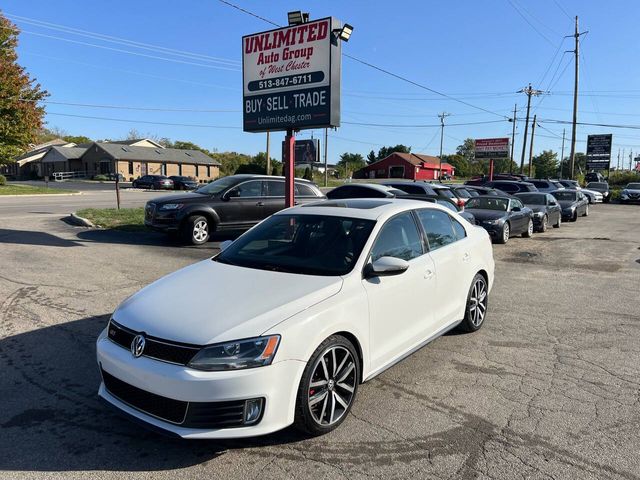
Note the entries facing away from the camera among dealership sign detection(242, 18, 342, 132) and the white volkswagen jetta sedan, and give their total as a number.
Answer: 0

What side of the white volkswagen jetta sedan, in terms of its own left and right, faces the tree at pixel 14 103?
right

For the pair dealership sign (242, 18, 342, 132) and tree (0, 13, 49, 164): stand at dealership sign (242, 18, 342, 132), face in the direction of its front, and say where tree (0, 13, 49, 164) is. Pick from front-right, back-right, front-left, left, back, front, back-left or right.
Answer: right

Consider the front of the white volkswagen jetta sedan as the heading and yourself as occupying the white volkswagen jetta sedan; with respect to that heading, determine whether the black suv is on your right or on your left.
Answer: on your right

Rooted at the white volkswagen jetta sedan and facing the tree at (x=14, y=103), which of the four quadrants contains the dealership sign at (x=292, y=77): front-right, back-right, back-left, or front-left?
front-right

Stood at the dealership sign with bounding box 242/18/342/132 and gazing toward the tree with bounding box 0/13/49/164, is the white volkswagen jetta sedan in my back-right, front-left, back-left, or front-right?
back-left

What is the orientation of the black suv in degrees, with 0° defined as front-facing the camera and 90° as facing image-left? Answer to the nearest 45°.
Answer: approximately 45°

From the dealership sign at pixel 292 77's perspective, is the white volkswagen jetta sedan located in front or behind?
in front

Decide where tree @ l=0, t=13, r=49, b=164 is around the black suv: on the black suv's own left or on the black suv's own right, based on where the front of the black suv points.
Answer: on the black suv's own right

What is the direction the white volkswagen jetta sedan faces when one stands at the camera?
facing the viewer and to the left of the viewer
